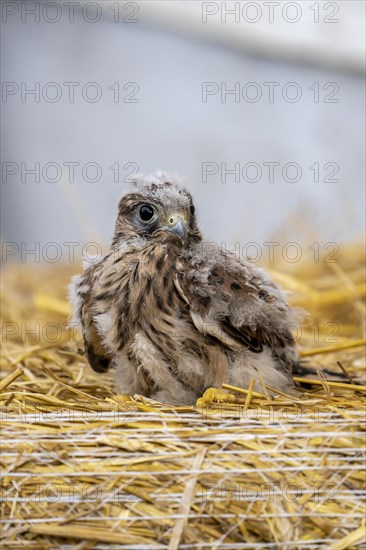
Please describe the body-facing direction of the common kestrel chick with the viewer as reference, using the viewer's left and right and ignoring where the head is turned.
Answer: facing the viewer and to the left of the viewer
